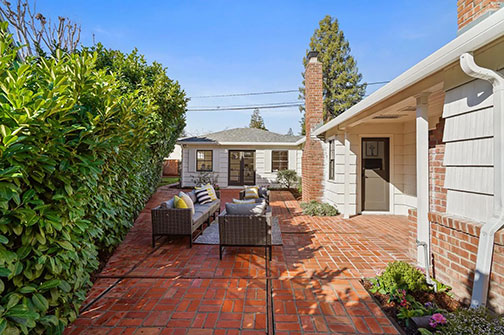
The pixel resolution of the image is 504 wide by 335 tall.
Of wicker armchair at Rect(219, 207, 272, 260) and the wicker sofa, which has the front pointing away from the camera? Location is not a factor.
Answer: the wicker armchair

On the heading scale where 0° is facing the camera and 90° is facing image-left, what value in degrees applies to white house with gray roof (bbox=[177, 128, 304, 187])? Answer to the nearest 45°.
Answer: approximately 0°

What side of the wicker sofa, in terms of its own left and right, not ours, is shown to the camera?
right

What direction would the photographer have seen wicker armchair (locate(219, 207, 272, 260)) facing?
facing away from the viewer

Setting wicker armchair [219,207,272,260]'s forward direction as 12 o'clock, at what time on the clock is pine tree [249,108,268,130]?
The pine tree is roughly at 12 o'clock from the wicker armchair.

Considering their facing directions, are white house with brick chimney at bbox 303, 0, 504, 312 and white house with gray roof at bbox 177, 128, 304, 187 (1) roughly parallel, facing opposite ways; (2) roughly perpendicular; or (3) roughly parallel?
roughly perpendicular

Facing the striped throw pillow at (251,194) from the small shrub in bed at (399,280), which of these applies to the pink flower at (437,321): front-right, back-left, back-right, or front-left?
back-left

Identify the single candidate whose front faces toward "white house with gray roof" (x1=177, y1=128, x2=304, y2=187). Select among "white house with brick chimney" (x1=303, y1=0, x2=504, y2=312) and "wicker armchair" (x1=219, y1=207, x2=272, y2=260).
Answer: the wicker armchair

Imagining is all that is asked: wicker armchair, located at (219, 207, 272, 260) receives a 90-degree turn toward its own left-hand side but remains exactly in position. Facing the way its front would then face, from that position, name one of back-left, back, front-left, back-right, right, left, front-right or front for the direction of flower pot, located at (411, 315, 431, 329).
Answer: back-left
